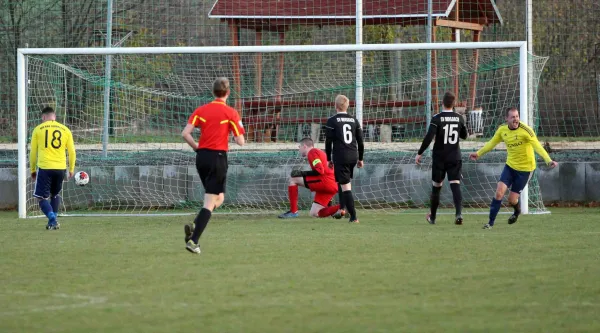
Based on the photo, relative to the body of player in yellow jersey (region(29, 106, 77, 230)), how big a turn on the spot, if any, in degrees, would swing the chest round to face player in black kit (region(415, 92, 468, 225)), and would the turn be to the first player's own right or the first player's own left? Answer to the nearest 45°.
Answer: approximately 90° to the first player's own right

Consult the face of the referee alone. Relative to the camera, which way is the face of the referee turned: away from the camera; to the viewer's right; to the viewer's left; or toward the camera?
away from the camera

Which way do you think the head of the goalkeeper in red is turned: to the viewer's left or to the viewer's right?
to the viewer's left

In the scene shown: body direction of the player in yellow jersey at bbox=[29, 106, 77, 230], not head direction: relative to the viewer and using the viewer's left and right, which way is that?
facing away from the viewer

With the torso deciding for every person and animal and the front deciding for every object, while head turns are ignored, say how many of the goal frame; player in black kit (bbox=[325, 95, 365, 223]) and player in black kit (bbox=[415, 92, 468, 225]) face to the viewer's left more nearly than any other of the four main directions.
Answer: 0

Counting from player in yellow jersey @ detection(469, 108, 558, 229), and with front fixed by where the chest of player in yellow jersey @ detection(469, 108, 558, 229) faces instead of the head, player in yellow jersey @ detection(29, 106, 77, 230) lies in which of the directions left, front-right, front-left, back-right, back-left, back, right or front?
front-right

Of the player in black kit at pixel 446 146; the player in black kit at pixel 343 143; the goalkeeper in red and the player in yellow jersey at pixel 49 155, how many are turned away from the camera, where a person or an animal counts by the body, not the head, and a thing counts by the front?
3

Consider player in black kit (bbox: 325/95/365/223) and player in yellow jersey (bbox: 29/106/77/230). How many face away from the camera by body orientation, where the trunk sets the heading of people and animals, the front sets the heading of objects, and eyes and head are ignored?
2

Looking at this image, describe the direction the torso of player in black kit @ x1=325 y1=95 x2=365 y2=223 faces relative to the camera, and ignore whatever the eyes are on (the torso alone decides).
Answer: away from the camera

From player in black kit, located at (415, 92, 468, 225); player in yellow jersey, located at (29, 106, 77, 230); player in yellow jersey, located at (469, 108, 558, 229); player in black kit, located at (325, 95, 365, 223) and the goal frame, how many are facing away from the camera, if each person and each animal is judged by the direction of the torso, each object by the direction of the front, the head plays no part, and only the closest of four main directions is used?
3

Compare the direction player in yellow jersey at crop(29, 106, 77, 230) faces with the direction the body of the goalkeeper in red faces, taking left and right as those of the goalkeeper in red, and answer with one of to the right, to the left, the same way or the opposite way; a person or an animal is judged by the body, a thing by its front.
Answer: to the right

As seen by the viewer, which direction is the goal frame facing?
toward the camera

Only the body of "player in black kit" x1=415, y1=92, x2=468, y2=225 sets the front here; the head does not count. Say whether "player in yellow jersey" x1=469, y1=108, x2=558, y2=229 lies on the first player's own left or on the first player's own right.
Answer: on the first player's own right

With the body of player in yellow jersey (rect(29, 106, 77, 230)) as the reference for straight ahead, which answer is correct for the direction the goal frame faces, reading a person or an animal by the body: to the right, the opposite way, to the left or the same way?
the opposite way

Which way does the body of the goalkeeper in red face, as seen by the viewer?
to the viewer's left

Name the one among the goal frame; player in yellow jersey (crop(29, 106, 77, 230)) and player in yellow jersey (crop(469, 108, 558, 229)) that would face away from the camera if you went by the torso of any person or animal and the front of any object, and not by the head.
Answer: player in yellow jersey (crop(29, 106, 77, 230))

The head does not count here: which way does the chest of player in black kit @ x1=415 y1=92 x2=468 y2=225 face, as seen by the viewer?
away from the camera

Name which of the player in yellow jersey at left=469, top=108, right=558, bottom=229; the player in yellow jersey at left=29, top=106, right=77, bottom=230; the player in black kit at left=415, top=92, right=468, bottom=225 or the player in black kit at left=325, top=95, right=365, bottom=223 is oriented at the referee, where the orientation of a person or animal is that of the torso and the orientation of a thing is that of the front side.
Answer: the player in yellow jersey at left=469, top=108, right=558, bottom=229

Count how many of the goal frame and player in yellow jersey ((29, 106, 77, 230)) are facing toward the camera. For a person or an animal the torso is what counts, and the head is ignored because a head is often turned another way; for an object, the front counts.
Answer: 1

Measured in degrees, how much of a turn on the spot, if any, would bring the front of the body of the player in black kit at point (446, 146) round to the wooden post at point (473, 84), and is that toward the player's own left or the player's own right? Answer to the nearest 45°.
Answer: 0° — they already face it
